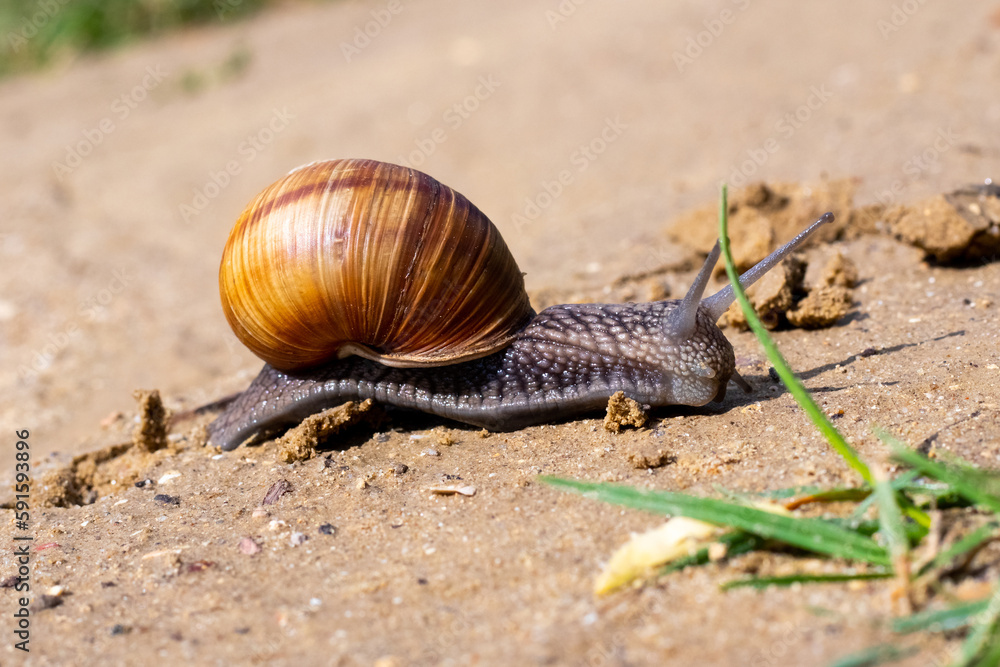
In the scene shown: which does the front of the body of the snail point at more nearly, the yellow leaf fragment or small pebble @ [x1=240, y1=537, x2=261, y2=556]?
the yellow leaf fragment

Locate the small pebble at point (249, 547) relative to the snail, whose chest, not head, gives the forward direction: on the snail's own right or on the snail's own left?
on the snail's own right

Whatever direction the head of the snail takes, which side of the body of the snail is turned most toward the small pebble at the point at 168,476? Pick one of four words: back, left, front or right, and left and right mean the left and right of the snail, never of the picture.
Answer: back

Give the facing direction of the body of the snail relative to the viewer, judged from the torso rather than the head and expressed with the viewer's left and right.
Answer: facing to the right of the viewer
